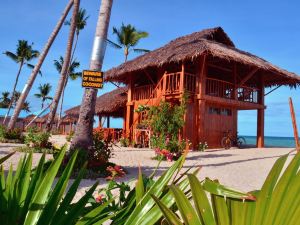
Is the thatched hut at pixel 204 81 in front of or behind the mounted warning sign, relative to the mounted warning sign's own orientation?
behind

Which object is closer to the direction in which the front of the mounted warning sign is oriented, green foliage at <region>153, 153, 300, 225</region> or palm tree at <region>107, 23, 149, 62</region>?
the green foliage

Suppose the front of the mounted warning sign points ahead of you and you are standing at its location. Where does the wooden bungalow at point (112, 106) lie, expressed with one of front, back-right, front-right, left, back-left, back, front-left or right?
back

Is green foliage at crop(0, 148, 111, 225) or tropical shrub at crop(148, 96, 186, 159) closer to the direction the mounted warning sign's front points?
the green foliage

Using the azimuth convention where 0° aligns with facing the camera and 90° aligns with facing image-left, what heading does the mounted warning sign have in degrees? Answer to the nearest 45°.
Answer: approximately 0°

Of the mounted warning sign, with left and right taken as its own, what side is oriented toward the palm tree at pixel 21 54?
back

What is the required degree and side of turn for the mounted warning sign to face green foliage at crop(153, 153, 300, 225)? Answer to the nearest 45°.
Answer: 0° — it already faces it

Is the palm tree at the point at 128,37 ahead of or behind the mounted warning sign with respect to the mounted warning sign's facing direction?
behind

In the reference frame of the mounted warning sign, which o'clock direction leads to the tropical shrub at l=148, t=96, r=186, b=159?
The tropical shrub is roughly at 7 o'clock from the mounted warning sign.

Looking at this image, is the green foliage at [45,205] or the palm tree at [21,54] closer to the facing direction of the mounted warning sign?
the green foliage
